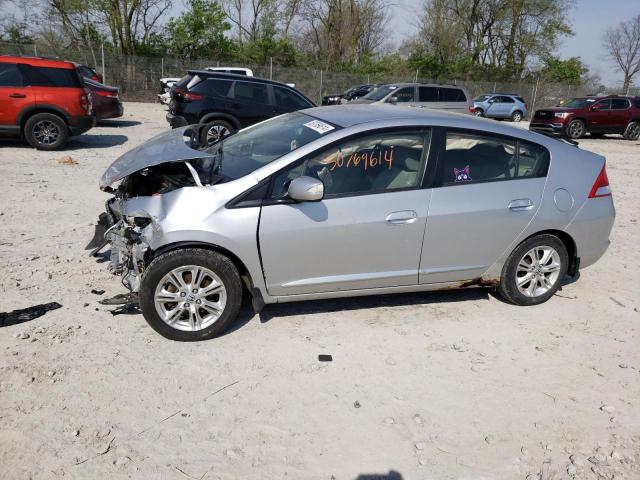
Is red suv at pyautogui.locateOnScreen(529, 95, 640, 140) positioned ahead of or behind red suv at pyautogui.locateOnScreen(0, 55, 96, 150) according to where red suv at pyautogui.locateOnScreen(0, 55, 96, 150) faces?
behind

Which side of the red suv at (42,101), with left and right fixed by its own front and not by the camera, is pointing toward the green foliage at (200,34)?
right

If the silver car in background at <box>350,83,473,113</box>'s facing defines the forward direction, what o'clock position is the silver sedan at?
The silver sedan is roughly at 9 o'clock from the silver car in background.

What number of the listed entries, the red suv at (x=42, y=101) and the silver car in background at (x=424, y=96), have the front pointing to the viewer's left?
2

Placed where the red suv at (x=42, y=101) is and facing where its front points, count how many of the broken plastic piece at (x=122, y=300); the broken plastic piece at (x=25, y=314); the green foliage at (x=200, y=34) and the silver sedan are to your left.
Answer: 3

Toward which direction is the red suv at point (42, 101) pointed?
to the viewer's left

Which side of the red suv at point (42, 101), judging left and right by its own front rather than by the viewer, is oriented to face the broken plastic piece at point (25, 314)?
left

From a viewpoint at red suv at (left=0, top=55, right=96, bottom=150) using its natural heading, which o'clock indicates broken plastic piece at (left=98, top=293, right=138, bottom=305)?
The broken plastic piece is roughly at 9 o'clock from the red suv.

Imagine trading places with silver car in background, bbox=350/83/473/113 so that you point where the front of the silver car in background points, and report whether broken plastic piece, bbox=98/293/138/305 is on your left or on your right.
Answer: on your left

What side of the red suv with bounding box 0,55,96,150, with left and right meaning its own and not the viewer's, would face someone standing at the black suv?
back

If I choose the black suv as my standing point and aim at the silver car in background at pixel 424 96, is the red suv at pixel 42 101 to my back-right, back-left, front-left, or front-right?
back-left

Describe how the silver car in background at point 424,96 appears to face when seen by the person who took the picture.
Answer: facing to the left of the viewer
